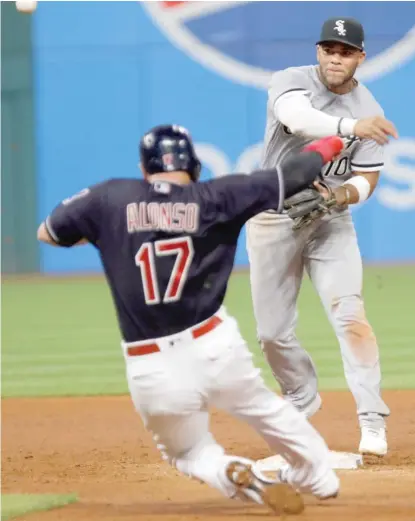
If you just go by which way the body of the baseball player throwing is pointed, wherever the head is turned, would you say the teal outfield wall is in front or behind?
behind

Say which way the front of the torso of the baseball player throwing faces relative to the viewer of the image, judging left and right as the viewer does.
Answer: facing the viewer
